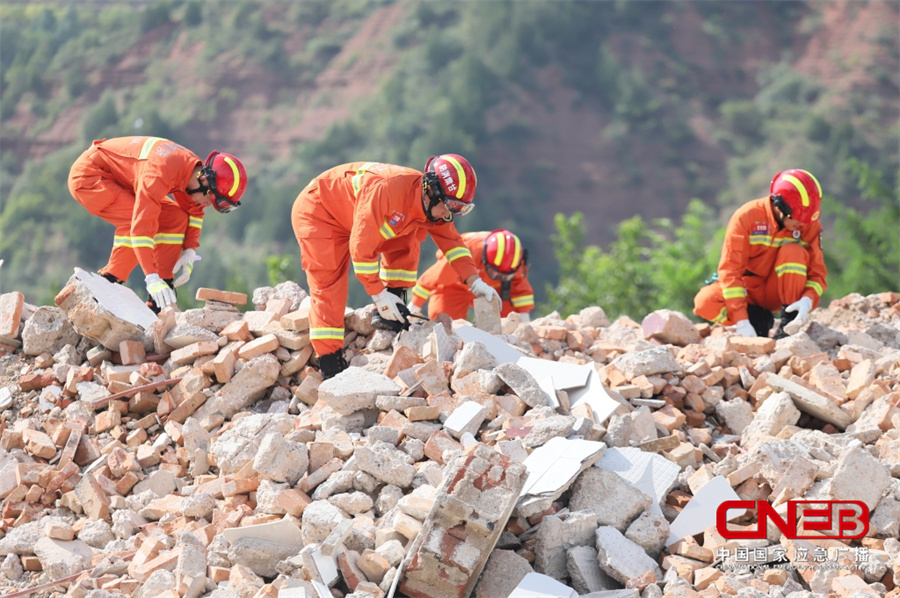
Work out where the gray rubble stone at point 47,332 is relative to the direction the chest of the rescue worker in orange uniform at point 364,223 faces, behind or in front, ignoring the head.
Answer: behind

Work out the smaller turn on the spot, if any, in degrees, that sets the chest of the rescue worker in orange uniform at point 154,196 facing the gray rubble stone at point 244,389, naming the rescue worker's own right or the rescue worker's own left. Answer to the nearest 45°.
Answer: approximately 90° to the rescue worker's own right

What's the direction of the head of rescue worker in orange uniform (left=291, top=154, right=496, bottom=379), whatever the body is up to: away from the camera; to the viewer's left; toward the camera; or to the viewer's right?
to the viewer's right

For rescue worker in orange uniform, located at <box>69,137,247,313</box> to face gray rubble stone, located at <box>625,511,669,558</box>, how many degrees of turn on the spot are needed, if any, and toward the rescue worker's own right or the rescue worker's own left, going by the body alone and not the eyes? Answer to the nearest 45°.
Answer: approximately 45° to the rescue worker's own right

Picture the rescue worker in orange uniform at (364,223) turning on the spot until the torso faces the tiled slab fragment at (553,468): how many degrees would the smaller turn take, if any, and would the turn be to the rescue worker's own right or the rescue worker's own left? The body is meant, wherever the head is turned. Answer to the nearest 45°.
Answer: approximately 45° to the rescue worker's own right

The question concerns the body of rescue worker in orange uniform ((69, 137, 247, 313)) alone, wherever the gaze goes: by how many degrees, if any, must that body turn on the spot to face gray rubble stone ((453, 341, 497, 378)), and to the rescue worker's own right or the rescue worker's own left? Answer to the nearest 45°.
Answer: approximately 45° to the rescue worker's own right

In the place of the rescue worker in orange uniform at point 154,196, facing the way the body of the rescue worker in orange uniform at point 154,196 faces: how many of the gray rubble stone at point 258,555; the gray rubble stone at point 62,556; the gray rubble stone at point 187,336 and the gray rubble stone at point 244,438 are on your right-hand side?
4

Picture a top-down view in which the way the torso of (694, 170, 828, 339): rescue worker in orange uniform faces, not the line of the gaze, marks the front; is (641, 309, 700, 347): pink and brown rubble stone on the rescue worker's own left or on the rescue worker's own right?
on the rescue worker's own right

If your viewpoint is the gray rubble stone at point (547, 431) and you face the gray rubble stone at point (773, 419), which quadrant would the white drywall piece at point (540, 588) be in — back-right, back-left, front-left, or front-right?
back-right

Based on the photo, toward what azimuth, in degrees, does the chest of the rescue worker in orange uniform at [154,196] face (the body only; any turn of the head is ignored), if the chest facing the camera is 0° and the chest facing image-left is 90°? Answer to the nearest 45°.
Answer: approximately 270°

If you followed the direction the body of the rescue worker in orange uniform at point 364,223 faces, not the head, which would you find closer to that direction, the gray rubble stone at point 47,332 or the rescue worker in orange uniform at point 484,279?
the rescue worker in orange uniform

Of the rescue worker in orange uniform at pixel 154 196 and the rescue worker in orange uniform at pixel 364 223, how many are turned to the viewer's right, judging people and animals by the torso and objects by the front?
2

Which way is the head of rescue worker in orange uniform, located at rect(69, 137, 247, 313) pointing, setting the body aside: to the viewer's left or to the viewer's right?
to the viewer's right

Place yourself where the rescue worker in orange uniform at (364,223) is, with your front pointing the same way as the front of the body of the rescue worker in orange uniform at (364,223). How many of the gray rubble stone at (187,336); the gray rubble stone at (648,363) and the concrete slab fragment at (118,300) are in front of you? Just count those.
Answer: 1

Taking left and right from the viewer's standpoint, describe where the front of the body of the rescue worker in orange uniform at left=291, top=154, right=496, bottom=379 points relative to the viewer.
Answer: facing to the right of the viewer
